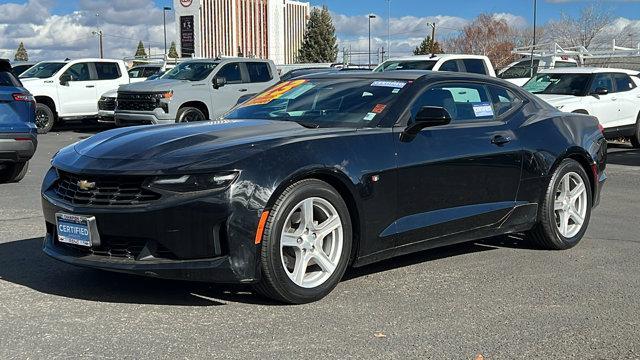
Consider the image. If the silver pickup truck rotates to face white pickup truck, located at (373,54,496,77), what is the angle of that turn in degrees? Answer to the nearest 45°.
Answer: approximately 135° to its left

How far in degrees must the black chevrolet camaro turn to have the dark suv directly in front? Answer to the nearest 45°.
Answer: approximately 90° to its right

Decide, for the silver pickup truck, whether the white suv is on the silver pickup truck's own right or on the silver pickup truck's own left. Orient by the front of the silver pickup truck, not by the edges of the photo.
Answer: on the silver pickup truck's own left

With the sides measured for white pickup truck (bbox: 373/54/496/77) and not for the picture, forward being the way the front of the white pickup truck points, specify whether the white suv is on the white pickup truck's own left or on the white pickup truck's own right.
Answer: on the white pickup truck's own left

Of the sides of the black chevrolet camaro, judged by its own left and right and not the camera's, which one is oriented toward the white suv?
back

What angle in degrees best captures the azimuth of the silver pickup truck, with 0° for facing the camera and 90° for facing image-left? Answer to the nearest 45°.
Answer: approximately 45°

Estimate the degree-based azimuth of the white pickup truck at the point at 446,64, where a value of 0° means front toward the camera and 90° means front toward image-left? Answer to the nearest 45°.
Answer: approximately 45°

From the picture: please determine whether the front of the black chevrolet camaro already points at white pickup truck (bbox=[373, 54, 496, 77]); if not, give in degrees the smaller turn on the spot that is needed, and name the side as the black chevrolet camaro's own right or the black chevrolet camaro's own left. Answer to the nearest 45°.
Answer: approximately 135° to the black chevrolet camaro's own right

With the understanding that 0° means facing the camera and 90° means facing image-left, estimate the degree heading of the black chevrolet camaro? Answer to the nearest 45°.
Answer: approximately 45°

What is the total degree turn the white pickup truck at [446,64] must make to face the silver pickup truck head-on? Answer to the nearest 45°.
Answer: approximately 45° to its right

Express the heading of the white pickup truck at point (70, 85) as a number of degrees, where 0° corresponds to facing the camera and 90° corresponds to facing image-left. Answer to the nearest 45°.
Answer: approximately 45°

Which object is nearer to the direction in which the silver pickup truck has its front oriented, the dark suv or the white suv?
the dark suv
